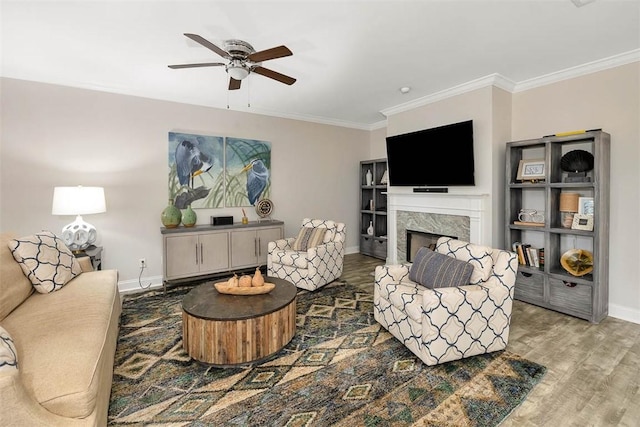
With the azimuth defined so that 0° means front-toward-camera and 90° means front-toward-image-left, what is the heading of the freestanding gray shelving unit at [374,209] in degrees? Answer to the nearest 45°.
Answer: approximately 45°

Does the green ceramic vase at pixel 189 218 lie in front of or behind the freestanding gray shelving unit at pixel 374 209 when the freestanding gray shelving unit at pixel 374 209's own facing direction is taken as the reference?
in front

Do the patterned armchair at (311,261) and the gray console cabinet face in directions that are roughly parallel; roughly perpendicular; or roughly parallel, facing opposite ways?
roughly perpendicular

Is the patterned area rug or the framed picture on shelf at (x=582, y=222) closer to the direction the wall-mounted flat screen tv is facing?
the patterned area rug

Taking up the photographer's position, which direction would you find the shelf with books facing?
facing the viewer and to the left of the viewer

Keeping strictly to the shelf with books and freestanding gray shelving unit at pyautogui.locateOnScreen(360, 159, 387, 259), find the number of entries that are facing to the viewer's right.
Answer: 0

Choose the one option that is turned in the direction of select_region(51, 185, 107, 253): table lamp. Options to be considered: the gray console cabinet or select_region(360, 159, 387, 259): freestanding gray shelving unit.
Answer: the freestanding gray shelving unit

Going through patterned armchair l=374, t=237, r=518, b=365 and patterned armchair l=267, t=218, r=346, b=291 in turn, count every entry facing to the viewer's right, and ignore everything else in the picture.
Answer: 0

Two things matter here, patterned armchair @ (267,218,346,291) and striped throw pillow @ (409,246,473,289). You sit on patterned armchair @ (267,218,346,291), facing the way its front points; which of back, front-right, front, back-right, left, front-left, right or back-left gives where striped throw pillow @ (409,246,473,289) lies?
left
